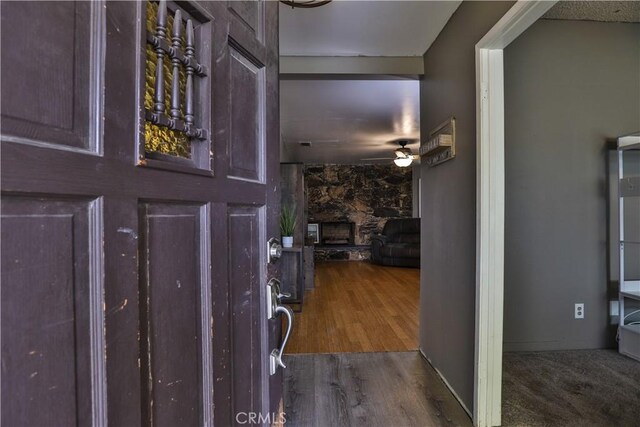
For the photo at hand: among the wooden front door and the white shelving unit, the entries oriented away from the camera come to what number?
0

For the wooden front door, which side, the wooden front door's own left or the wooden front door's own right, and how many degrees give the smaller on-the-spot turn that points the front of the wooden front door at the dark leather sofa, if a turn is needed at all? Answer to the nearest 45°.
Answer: approximately 90° to the wooden front door's own left

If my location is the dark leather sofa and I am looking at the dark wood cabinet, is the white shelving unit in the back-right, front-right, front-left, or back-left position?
front-left

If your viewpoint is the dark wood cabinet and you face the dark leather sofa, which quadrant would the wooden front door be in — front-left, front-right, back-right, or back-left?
back-right

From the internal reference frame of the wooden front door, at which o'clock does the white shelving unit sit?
The white shelving unit is roughly at 10 o'clock from the wooden front door.

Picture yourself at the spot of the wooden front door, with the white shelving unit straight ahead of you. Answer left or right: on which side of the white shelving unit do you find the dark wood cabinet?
left

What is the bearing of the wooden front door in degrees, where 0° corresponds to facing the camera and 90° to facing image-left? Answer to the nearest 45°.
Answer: approximately 315°

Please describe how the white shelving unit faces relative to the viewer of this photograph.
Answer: facing the viewer and to the left of the viewer

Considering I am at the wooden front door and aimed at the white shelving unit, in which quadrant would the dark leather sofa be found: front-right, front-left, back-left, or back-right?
front-left

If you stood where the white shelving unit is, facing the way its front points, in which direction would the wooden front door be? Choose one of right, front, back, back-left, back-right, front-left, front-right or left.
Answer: front-left

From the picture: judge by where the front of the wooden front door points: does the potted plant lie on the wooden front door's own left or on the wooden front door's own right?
on the wooden front door's own left
